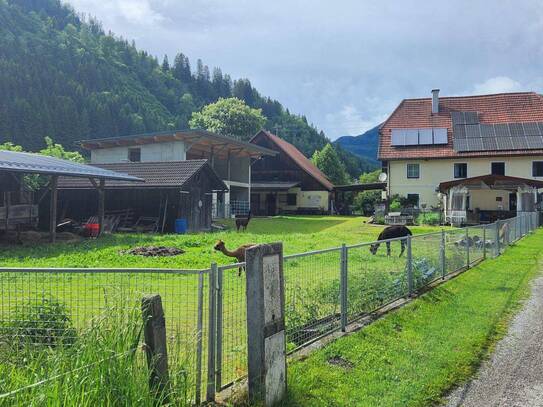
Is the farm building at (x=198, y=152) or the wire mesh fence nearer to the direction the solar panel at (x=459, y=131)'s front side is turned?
the wire mesh fence

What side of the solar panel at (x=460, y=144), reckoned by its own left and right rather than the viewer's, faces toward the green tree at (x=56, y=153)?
right

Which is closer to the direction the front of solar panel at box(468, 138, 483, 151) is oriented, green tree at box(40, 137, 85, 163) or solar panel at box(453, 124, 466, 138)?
the green tree

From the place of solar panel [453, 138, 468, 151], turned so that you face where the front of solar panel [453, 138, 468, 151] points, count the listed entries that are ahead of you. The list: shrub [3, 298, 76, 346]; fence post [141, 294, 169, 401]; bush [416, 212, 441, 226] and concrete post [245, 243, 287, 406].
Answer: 4

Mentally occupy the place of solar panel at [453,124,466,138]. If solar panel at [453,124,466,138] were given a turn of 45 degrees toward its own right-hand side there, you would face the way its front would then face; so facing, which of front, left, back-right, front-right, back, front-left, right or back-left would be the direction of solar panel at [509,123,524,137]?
back-left

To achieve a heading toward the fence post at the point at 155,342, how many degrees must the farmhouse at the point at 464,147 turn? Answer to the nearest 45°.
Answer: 0° — it already faces it

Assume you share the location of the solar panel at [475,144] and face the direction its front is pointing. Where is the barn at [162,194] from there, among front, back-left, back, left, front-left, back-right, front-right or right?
front-right

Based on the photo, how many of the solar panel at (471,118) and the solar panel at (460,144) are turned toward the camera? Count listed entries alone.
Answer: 2
